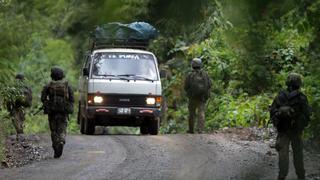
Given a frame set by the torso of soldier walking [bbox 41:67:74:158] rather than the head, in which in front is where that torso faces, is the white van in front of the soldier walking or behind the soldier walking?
in front

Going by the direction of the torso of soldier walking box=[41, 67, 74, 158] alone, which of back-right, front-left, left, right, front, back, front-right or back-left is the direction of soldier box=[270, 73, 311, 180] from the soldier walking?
back-right

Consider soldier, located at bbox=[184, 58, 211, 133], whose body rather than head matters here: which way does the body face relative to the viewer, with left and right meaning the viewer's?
facing away from the viewer

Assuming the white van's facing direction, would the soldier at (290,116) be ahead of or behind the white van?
ahead

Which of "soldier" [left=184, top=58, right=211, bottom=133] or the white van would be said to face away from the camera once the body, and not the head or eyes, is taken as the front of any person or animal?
the soldier

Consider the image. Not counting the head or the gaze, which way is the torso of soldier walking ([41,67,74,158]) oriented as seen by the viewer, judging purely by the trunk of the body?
away from the camera

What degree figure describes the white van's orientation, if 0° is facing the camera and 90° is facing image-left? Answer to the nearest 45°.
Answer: approximately 0°

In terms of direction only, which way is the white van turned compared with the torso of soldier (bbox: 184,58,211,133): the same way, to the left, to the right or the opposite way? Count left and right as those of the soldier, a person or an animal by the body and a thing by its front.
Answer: the opposite way

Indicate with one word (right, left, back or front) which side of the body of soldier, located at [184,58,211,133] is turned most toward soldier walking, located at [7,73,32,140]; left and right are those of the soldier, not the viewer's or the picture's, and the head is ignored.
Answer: left
